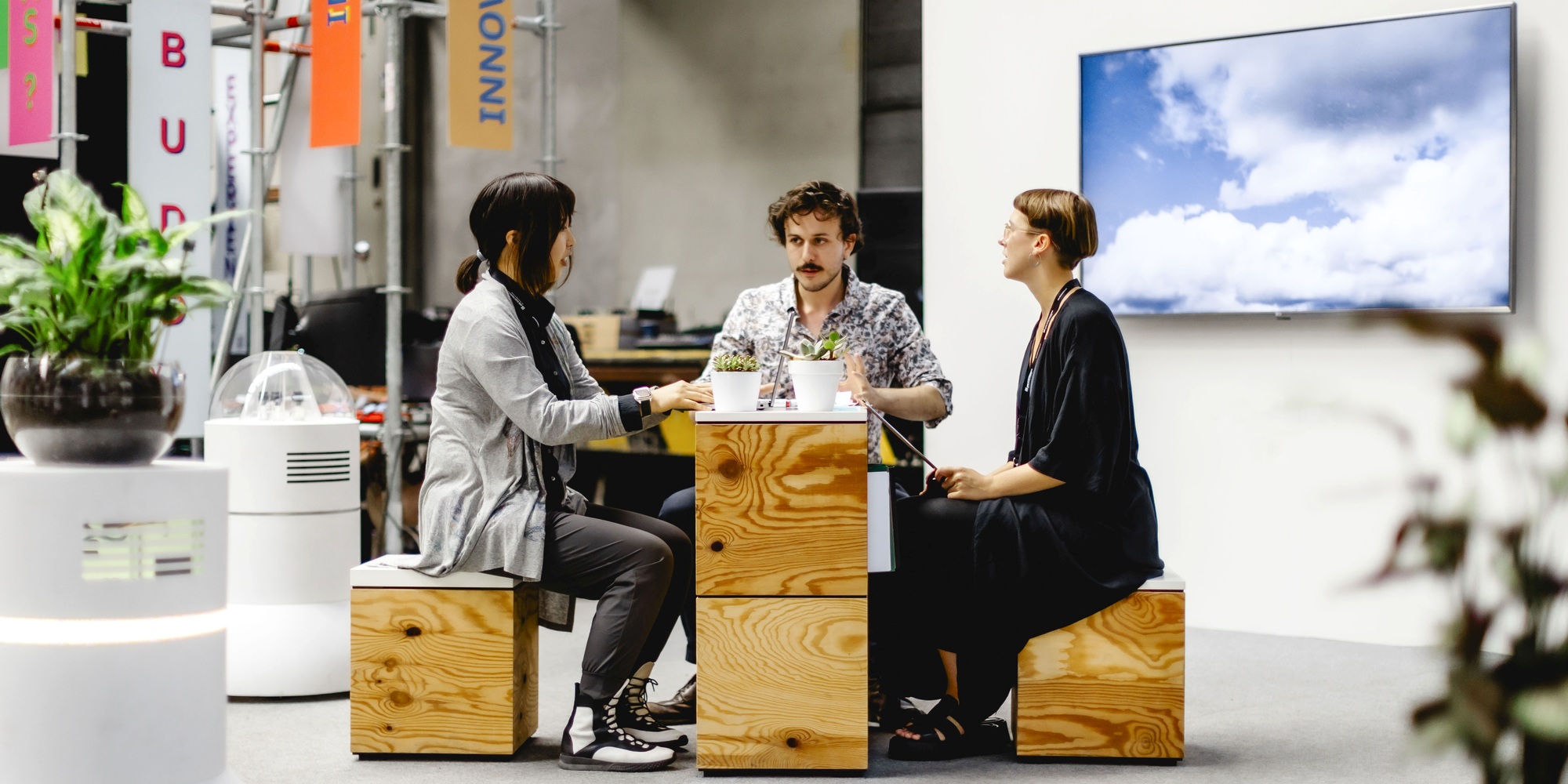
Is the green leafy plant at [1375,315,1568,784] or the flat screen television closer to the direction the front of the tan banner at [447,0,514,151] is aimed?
the green leafy plant

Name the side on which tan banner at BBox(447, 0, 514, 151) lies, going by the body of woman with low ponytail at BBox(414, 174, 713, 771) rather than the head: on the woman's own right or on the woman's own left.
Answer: on the woman's own left

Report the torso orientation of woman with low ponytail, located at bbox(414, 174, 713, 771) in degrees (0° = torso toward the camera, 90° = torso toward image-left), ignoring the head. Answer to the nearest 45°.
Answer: approximately 270°

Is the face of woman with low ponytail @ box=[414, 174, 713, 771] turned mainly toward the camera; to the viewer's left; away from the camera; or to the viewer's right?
to the viewer's right

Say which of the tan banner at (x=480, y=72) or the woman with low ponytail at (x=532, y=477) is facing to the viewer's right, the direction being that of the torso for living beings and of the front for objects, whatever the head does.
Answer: the woman with low ponytail

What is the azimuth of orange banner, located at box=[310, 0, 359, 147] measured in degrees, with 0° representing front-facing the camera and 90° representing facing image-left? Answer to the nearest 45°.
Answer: approximately 0°

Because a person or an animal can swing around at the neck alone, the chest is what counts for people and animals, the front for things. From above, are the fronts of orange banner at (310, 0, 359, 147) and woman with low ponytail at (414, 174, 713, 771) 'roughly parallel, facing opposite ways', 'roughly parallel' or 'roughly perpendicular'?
roughly perpendicular

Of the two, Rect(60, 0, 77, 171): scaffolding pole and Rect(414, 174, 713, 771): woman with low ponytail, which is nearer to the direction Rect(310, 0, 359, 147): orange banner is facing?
the woman with low ponytail

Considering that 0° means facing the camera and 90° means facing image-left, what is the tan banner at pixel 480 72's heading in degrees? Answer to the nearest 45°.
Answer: approximately 0°

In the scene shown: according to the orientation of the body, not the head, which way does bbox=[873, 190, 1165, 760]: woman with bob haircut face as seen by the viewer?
to the viewer's left
